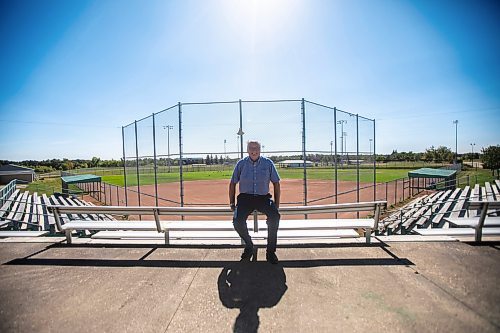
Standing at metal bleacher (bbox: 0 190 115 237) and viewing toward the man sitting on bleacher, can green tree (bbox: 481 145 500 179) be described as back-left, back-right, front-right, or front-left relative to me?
front-left

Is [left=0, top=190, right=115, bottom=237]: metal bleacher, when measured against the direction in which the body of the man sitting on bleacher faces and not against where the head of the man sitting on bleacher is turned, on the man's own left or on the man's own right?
on the man's own right

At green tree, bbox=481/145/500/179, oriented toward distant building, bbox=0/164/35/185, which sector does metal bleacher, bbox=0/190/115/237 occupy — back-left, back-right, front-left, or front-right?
front-left

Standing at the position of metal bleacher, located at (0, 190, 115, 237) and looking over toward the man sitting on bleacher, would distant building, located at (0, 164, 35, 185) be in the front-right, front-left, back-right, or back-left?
back-left

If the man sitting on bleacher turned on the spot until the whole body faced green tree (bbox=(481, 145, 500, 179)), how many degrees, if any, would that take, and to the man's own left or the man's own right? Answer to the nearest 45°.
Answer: approximately 135° to the man's own left

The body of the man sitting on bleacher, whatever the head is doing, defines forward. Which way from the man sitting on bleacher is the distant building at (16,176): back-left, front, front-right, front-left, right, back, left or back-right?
back-right

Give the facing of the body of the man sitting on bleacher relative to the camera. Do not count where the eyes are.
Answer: toward the camera

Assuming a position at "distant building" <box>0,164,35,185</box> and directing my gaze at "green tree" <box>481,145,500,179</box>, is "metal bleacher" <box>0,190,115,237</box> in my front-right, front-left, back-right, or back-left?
front-right

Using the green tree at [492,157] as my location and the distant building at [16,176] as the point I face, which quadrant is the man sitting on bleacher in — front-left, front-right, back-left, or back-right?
front-left
